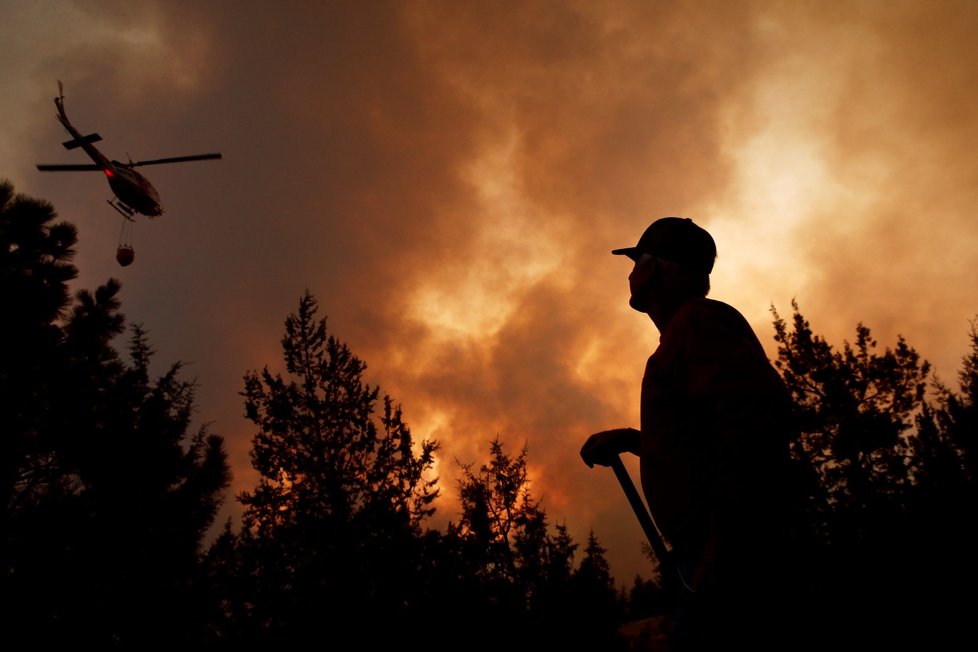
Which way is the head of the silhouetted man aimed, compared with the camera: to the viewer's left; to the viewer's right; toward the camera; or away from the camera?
to the viewer's left

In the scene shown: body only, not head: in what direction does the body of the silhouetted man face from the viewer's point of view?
to the viewer's left

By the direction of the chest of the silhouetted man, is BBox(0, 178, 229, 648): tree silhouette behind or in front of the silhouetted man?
in front

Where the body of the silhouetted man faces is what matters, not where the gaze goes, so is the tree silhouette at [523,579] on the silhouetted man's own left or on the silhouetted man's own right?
on the silhouetted man's own right

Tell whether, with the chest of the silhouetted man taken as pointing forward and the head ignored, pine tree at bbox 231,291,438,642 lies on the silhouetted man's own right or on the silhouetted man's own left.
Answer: on the silhouetted man's own right
